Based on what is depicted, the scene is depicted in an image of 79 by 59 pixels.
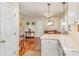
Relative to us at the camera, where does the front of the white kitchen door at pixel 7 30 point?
facing the viewer and to the right of the viewer
